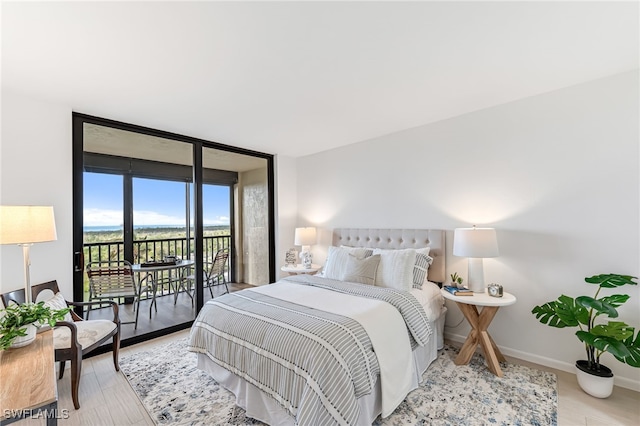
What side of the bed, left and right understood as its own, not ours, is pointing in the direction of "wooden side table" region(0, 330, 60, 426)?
front

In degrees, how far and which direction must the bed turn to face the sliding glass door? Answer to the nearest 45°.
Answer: approximately 90° to its right

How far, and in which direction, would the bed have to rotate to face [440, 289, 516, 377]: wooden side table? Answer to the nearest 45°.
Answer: approximately 135° to its left

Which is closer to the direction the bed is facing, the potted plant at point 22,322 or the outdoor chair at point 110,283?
the potted plant

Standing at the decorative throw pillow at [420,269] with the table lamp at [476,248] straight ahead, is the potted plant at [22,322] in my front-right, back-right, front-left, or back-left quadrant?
back-right

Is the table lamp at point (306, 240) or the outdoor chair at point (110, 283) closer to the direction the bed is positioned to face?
the outdoor chair

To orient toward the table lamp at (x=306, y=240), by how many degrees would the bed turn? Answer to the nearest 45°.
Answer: approximately 135° to its right

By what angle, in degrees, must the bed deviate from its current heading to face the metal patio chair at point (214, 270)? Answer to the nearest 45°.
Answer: approximately 90° to its right

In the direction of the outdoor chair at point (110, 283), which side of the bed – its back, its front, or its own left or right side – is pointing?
right

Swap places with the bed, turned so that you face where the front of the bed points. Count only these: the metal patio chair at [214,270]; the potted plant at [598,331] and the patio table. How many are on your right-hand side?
2

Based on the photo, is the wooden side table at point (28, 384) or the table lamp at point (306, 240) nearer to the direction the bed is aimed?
the wooden side table

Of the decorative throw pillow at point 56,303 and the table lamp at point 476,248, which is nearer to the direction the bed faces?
the decorative throw pillow

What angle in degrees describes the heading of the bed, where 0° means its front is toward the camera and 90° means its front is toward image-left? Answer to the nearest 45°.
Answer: approximately 45°

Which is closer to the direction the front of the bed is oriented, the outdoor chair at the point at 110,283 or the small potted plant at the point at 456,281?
the outdoor chair

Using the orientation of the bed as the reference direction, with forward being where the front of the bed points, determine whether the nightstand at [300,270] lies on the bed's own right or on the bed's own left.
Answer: on the bed's own right
